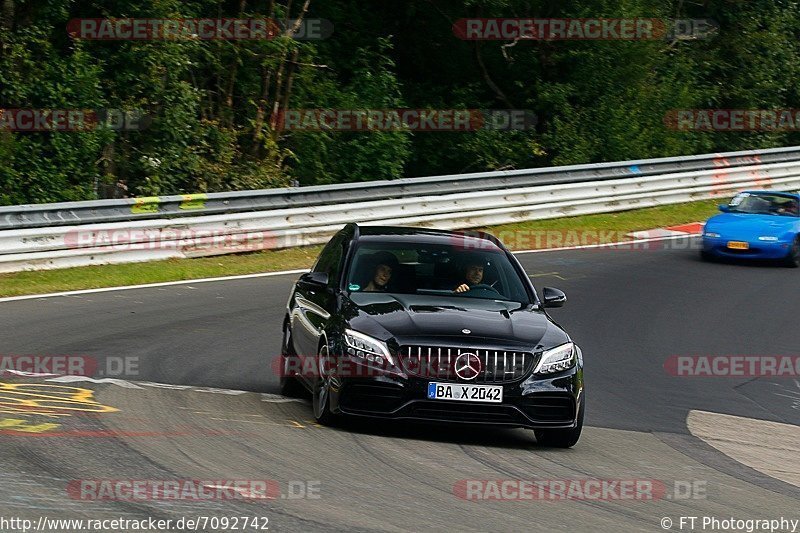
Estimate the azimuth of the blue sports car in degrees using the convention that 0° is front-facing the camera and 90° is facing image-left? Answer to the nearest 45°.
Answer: approximately 45°

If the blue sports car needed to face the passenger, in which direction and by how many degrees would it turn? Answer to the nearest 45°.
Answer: approximately 45° to its left

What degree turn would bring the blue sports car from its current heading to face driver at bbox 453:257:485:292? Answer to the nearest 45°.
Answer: approximately 45° to its left

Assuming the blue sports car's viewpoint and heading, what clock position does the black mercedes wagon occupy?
The black mercedes wagon is roughly at 11 o'clock from the blue sports car.
